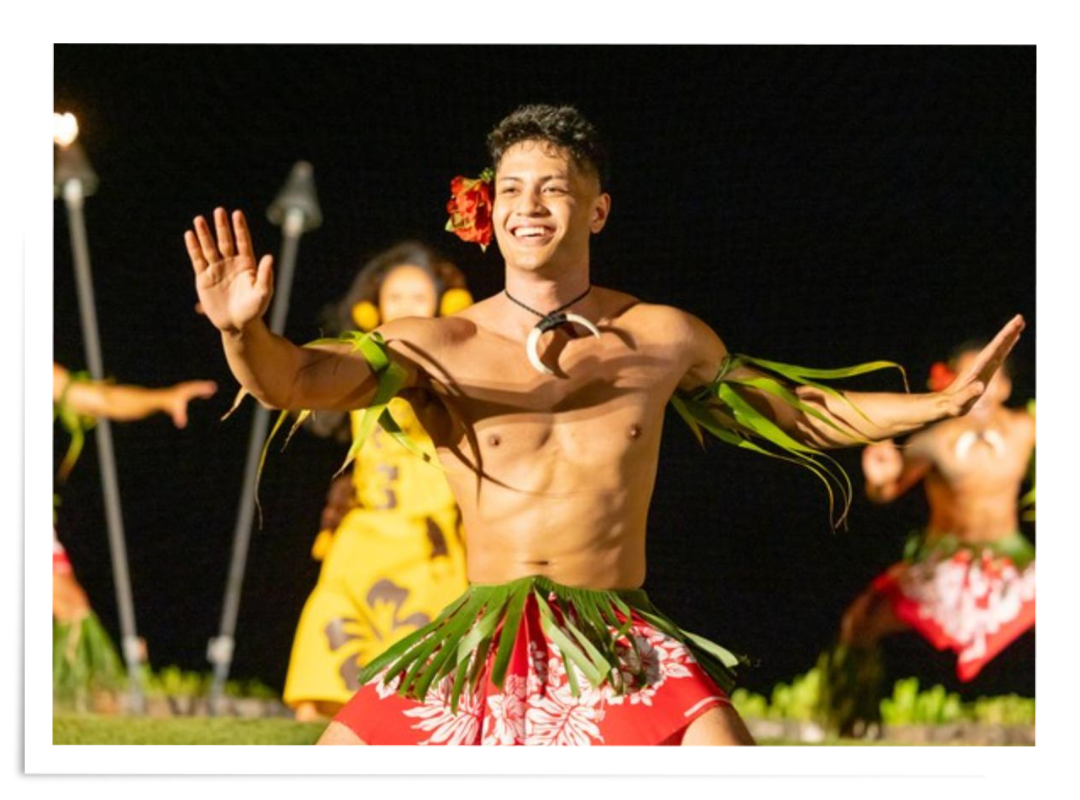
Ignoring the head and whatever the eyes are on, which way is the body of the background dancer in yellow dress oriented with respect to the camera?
toward the camera

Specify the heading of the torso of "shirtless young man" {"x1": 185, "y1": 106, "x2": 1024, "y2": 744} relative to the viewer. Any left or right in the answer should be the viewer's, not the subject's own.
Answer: facing the viewer

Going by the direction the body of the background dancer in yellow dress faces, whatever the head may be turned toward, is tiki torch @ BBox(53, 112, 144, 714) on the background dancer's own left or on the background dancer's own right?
on the background dancer's own right

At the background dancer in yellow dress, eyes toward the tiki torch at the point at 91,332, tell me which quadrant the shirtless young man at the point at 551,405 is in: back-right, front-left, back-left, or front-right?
back-left

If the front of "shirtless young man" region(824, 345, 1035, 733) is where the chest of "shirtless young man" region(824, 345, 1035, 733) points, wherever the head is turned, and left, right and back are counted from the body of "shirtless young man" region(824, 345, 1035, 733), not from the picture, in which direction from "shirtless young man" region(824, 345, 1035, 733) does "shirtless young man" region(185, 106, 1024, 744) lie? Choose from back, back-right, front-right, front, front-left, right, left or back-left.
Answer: front-right

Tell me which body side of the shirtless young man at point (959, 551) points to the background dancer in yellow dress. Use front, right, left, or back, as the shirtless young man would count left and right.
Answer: right

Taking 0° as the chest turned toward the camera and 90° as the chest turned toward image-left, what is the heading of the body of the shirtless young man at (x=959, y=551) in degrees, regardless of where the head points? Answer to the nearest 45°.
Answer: approximately 0°

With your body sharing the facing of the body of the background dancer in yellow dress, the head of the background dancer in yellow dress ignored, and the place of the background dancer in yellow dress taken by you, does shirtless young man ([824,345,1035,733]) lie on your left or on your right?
on your left
